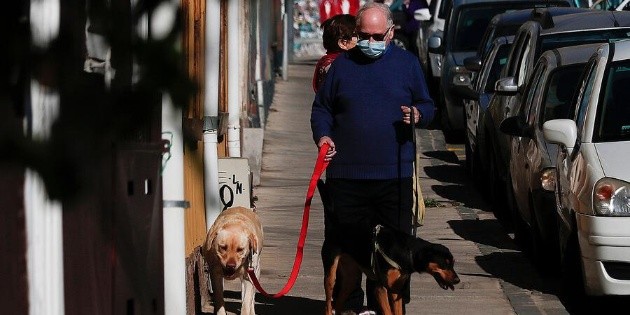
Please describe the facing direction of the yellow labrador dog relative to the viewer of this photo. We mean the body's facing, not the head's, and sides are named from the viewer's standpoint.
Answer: facing the viewer

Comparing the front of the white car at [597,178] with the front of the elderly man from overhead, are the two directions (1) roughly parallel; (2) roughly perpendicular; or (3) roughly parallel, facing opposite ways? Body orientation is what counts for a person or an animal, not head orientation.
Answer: roughly parallel

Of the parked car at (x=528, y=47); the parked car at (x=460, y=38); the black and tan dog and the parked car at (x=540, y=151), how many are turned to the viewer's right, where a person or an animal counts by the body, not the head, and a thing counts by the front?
1

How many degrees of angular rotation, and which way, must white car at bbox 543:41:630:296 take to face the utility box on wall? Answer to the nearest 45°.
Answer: approximately 90° to its right

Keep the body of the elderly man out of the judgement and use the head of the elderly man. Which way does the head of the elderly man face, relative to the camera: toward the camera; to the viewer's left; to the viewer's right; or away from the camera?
toward the camera

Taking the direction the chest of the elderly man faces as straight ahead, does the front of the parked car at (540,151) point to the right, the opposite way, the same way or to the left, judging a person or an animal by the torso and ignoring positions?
the same way

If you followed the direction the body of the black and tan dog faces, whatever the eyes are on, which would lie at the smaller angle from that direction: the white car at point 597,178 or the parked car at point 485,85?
the white car

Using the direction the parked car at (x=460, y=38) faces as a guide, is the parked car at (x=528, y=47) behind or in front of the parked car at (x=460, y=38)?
in front

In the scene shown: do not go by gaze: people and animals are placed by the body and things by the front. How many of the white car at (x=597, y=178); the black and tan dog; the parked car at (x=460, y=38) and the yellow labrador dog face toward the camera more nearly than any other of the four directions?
3

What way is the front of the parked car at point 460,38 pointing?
toward the camera

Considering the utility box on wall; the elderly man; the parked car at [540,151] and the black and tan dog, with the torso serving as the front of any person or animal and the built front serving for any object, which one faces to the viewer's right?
the black and tan dog

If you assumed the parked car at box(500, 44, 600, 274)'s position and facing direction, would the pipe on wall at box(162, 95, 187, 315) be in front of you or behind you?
in front

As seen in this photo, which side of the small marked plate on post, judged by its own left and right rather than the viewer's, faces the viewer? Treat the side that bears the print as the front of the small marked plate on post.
front

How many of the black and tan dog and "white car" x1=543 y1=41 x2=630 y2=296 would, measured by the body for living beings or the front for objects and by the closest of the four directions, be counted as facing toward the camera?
1

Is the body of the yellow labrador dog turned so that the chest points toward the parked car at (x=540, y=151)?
no

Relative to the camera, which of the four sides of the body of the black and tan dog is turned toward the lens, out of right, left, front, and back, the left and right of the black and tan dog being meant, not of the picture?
right

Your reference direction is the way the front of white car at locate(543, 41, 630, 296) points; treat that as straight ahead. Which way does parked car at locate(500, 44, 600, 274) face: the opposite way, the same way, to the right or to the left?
the same way

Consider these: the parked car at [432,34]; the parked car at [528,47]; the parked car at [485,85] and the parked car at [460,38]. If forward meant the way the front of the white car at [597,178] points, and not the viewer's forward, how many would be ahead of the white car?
0

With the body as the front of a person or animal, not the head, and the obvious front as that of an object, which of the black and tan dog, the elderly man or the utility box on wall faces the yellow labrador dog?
the utility box on wall

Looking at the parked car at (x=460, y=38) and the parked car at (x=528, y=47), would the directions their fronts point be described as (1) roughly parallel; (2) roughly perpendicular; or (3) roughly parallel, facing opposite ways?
roughly parallel
